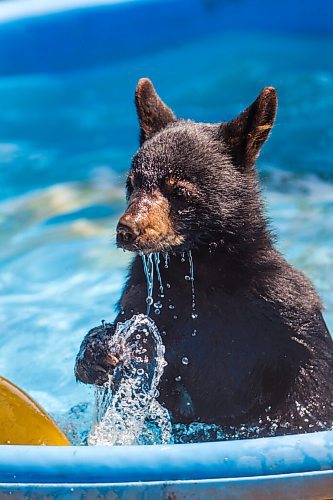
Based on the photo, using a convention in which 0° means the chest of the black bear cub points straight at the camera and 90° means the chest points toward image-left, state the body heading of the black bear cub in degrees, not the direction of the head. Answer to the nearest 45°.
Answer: approximately 45°
